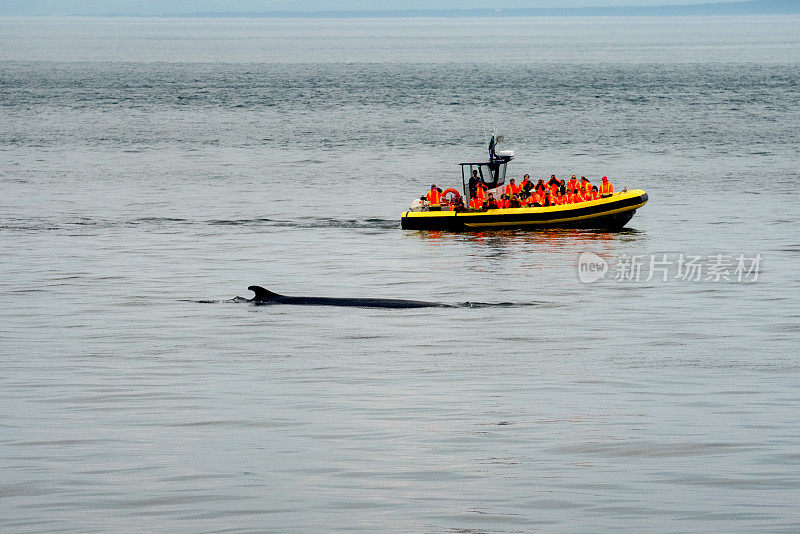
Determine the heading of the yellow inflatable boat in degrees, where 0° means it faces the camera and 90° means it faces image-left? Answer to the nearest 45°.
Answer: approximately 270°
